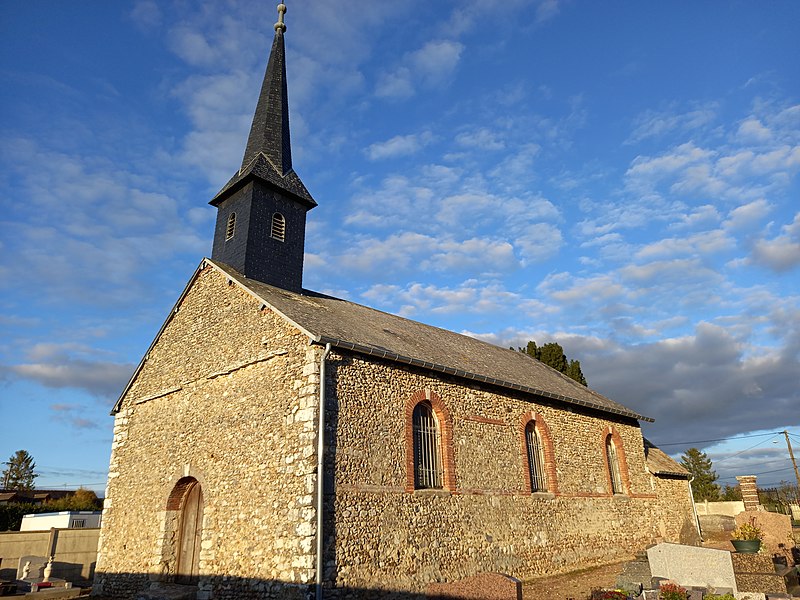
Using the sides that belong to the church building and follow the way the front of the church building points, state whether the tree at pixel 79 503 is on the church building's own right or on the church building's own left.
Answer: on the church building's own right

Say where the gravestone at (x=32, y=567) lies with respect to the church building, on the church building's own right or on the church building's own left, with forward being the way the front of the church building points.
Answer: on the church building's own right

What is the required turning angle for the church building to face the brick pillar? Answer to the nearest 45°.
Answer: approximately 180°

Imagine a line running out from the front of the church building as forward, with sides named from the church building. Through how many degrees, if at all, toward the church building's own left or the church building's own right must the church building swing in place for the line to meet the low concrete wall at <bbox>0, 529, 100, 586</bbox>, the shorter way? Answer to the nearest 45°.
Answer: approximately 90° to the church building's own right

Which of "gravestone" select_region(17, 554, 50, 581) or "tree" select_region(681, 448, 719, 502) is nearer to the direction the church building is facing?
the gravestone

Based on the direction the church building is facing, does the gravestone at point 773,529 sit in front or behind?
behind

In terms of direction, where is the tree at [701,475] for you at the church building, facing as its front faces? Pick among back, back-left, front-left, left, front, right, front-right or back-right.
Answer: back

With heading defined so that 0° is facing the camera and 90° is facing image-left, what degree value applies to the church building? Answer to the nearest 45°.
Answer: approximately 45°

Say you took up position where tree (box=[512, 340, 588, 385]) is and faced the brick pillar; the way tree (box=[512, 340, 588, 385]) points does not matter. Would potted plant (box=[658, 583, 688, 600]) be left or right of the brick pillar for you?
right

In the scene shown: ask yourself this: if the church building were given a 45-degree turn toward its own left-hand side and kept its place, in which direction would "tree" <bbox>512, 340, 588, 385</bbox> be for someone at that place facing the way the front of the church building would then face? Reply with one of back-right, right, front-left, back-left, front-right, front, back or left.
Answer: back-left
